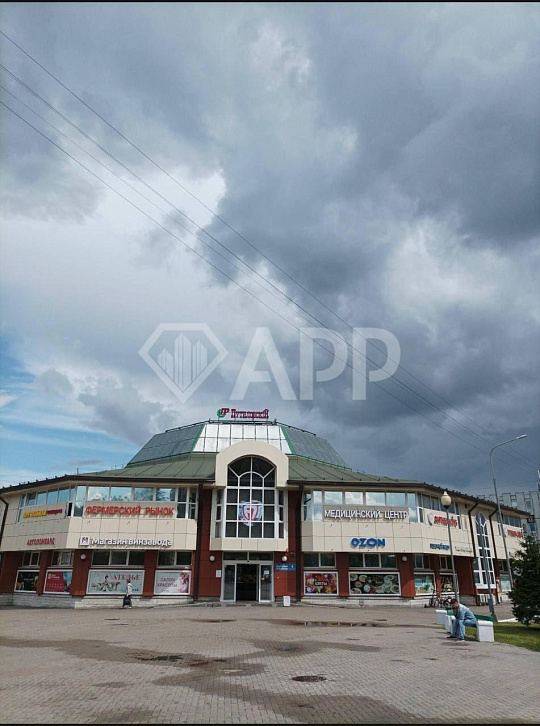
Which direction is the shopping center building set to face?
toward the camera

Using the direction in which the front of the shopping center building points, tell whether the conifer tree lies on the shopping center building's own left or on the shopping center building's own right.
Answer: on the shopping center building's own left

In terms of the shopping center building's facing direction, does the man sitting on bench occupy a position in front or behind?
in front
